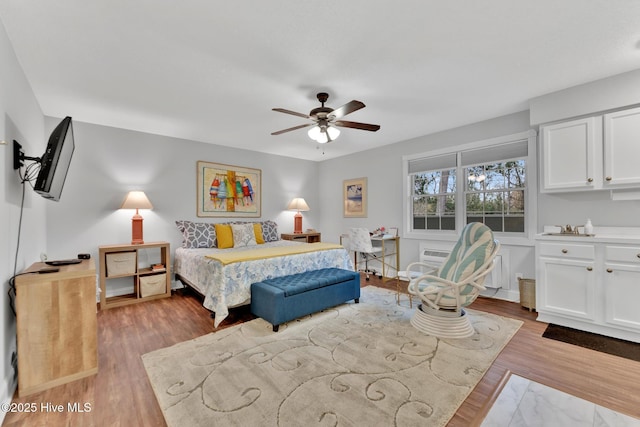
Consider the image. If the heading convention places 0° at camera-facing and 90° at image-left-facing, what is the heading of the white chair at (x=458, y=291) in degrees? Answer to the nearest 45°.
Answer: approximately 45°

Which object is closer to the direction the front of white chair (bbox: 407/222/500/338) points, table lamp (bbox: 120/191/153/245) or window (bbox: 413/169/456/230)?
the table lamp

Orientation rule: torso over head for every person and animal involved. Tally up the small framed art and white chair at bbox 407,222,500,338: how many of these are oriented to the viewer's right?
0

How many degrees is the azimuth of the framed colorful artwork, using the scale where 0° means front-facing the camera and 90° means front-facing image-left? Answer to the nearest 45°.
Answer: approximately 315°

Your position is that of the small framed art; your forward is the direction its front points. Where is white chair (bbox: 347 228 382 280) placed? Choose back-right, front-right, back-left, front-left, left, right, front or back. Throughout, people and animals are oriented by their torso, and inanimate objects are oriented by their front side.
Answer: front-left

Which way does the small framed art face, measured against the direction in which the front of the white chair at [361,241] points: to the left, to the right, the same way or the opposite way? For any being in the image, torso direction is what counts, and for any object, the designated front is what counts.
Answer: the opposite way

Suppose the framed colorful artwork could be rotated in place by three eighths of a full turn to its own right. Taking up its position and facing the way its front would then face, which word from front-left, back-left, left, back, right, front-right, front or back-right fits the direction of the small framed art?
back

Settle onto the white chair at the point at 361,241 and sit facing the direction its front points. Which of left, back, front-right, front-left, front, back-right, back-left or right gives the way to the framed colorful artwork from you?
back-left

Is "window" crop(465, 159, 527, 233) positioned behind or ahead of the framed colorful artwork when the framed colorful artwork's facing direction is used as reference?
ahead

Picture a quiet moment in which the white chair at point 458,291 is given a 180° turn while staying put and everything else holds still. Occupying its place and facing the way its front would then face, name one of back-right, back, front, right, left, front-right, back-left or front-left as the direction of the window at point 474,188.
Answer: front-left

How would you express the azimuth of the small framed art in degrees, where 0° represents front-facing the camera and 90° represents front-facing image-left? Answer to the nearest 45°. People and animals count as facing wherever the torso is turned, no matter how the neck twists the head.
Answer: approximately 45°

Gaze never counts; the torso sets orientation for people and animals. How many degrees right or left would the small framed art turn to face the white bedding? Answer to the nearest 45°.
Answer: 0° — it already faces it

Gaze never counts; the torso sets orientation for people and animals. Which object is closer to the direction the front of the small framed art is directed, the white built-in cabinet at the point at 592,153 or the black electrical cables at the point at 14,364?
the black electrical cables

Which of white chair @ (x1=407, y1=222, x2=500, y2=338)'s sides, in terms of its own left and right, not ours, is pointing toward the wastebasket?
back

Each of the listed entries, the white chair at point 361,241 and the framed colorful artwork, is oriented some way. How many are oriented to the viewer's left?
0

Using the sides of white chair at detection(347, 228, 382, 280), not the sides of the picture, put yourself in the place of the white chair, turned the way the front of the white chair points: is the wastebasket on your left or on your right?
on your right

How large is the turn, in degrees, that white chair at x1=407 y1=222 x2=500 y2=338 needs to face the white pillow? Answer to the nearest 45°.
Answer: approximately 45° to its right

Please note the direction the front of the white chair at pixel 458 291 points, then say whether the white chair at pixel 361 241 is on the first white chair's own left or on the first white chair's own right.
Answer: on the first white chair's own right

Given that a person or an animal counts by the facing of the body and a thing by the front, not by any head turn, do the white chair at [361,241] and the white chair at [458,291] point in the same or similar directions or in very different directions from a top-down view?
very different directions

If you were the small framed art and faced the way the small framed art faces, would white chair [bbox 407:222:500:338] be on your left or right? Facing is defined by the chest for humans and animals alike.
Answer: on your left

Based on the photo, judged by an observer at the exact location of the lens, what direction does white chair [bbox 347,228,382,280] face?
facing away from the viewer and to the right of the viewer

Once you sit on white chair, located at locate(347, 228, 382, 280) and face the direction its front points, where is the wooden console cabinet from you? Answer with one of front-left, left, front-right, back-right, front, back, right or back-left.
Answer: back
